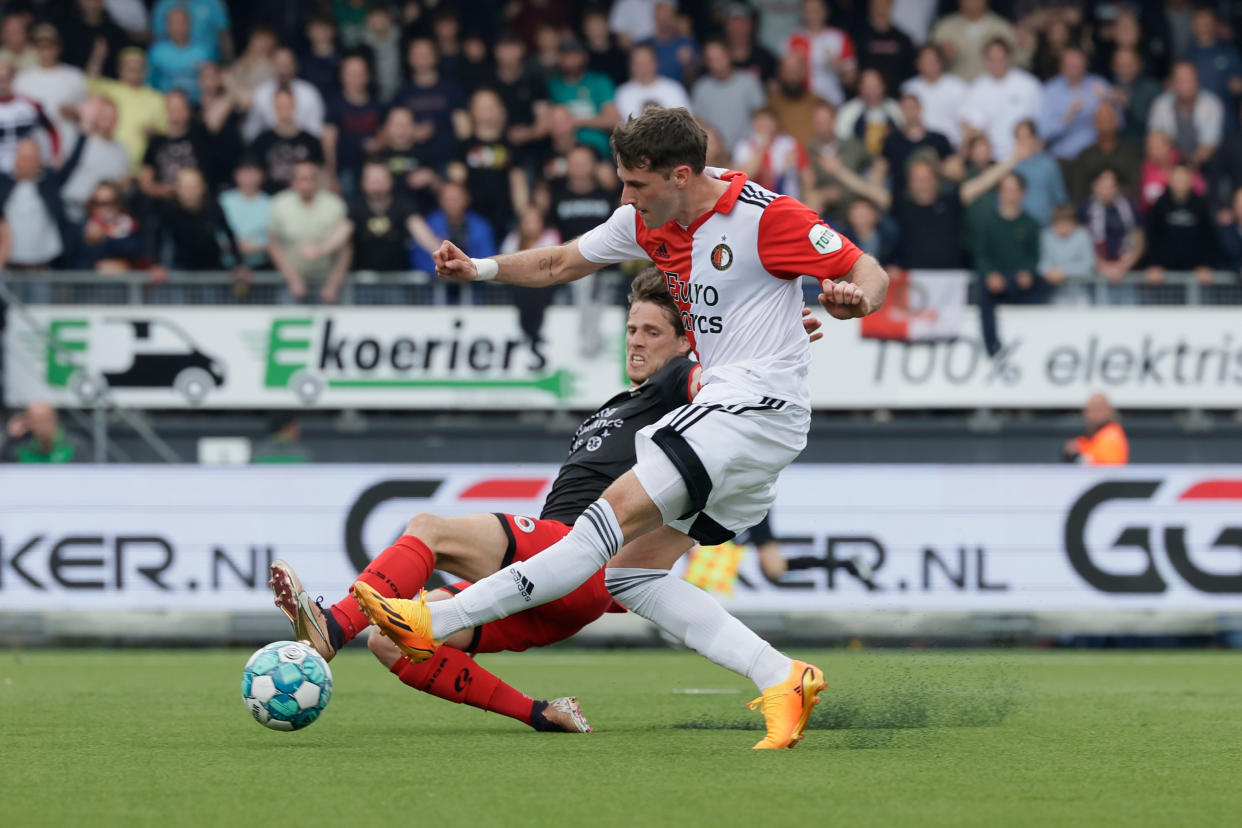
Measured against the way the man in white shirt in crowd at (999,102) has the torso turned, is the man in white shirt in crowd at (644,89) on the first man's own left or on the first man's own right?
on the first man's own right

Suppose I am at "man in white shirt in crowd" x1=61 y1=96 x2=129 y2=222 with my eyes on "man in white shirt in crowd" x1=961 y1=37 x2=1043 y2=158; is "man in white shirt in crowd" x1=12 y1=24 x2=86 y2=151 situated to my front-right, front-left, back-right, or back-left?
back-left

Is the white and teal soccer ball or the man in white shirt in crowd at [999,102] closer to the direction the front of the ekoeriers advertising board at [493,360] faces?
the white and teal soccer ball

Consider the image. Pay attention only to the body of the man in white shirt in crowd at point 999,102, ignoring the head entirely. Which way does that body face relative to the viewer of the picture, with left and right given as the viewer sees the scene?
facing the viewer

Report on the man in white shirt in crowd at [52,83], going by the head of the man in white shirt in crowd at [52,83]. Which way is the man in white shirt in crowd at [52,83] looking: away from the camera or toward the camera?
toward the camera

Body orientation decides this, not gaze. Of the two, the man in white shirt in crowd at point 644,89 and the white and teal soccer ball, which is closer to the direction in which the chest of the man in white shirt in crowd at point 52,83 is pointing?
the white and teal soccer ball

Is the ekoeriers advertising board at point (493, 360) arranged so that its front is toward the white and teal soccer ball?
yes

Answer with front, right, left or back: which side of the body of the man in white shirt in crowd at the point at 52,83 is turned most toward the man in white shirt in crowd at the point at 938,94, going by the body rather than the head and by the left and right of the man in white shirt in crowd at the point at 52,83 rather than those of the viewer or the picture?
left

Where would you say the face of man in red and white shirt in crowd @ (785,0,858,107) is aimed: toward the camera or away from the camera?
toward the camera

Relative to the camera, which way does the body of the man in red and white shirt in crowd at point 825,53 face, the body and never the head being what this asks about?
toward the camera

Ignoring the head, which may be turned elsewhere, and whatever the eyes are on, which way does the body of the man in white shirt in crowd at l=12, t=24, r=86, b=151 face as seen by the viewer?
toward the camera
